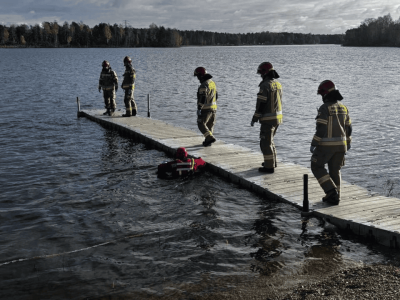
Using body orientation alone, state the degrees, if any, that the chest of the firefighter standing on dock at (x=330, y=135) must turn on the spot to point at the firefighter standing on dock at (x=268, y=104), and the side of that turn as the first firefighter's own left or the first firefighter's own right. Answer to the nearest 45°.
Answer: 0° — they already face them

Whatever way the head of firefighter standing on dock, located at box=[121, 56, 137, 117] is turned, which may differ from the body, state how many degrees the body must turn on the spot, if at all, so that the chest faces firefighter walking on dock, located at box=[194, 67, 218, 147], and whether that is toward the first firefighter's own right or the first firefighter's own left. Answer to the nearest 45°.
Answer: approximately 90° to the first firefighter's own left

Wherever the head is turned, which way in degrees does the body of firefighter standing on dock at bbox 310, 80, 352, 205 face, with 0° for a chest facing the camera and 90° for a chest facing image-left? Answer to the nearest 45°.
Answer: approximately 135°

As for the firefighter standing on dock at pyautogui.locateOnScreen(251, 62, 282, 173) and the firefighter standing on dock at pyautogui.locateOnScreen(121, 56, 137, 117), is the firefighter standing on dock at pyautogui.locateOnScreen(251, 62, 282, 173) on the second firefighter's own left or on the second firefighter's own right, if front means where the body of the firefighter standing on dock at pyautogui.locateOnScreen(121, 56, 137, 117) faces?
on the second firefighter's own left

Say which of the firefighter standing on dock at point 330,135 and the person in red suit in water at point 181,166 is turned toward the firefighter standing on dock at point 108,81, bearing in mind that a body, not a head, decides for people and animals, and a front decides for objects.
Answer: the firefighter standing on dock at point 330,135
